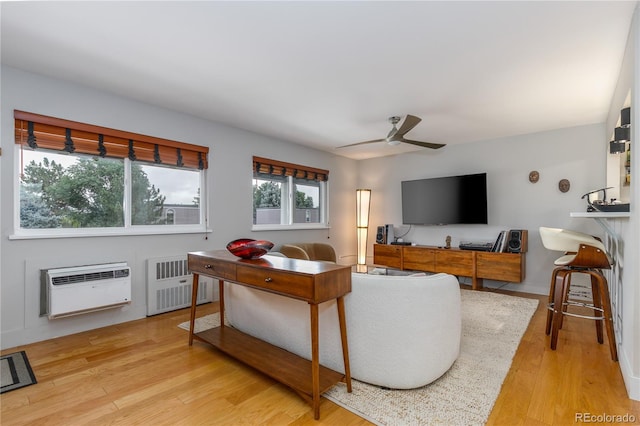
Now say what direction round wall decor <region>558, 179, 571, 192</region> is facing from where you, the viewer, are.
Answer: facing the viewer

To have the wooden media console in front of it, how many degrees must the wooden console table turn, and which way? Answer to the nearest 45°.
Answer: approximately 180°

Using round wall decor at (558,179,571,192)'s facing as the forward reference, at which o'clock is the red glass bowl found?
The red glass bowl is roughly at 1 o'clock from the round wall decor.

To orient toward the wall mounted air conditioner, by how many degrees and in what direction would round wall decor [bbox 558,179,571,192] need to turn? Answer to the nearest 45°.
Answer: approximately 45° to its right

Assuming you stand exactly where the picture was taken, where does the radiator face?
facing the viewer and to the right of the viewer

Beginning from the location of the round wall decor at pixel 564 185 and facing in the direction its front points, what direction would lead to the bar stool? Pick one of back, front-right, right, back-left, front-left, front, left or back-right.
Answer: front

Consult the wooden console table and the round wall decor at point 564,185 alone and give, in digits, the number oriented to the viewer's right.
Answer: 0

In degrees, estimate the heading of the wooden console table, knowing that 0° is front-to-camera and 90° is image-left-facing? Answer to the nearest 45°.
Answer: approximately 45°

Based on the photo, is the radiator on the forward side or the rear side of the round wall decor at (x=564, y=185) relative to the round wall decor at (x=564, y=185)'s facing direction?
on the forward side

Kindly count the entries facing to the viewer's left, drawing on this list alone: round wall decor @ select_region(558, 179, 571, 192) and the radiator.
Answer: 0

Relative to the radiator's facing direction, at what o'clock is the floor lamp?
The floor lamp is roughly at 10 o'clock from the radiator.

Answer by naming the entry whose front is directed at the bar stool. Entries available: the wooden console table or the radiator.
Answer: the radiator
